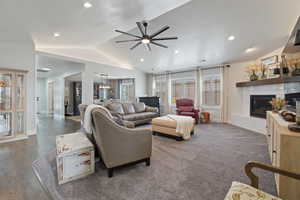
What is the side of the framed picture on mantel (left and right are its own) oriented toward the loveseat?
front

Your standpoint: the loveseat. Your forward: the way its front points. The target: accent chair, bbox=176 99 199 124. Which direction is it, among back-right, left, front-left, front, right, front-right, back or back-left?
front-left

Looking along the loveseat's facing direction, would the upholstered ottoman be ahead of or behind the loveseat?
ahead

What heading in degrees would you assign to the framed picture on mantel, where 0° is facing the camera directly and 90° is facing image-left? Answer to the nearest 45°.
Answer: approximately 45°

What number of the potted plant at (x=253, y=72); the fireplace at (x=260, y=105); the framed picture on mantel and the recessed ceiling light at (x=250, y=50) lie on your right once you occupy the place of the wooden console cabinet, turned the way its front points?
4

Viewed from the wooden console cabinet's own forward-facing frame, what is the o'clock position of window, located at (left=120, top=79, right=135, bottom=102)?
The window is roughly at 1 o'clock from the wooden console cabinet.

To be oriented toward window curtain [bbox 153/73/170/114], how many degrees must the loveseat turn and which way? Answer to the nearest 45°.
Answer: approximately 90° to its left

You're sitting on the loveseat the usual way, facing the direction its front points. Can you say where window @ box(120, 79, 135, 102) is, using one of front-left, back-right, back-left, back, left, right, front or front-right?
back-left

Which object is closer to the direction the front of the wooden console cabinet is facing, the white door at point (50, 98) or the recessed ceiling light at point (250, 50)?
the white door

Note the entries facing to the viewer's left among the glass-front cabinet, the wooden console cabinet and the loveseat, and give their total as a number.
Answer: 1

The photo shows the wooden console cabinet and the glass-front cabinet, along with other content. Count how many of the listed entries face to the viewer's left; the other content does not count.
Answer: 1

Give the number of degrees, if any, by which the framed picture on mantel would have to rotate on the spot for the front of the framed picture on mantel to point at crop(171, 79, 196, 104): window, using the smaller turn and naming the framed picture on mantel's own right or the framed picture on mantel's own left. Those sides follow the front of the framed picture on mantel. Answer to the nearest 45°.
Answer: approximately 45° to the framed picture on mantel's own right

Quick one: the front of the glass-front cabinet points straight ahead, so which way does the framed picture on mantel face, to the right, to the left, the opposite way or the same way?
the opposite way

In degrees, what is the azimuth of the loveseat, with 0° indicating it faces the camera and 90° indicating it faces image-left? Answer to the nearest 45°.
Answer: approximately 315°

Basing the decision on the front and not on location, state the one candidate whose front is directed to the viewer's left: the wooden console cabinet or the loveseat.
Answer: the wooden console cabinet

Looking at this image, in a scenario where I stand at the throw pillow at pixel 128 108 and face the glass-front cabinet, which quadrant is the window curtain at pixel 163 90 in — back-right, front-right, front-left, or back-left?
back-right

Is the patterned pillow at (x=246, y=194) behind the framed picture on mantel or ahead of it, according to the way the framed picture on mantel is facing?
ahead

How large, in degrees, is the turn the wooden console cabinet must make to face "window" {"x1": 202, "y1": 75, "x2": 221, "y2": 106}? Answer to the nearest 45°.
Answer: approximately 45° to its right
